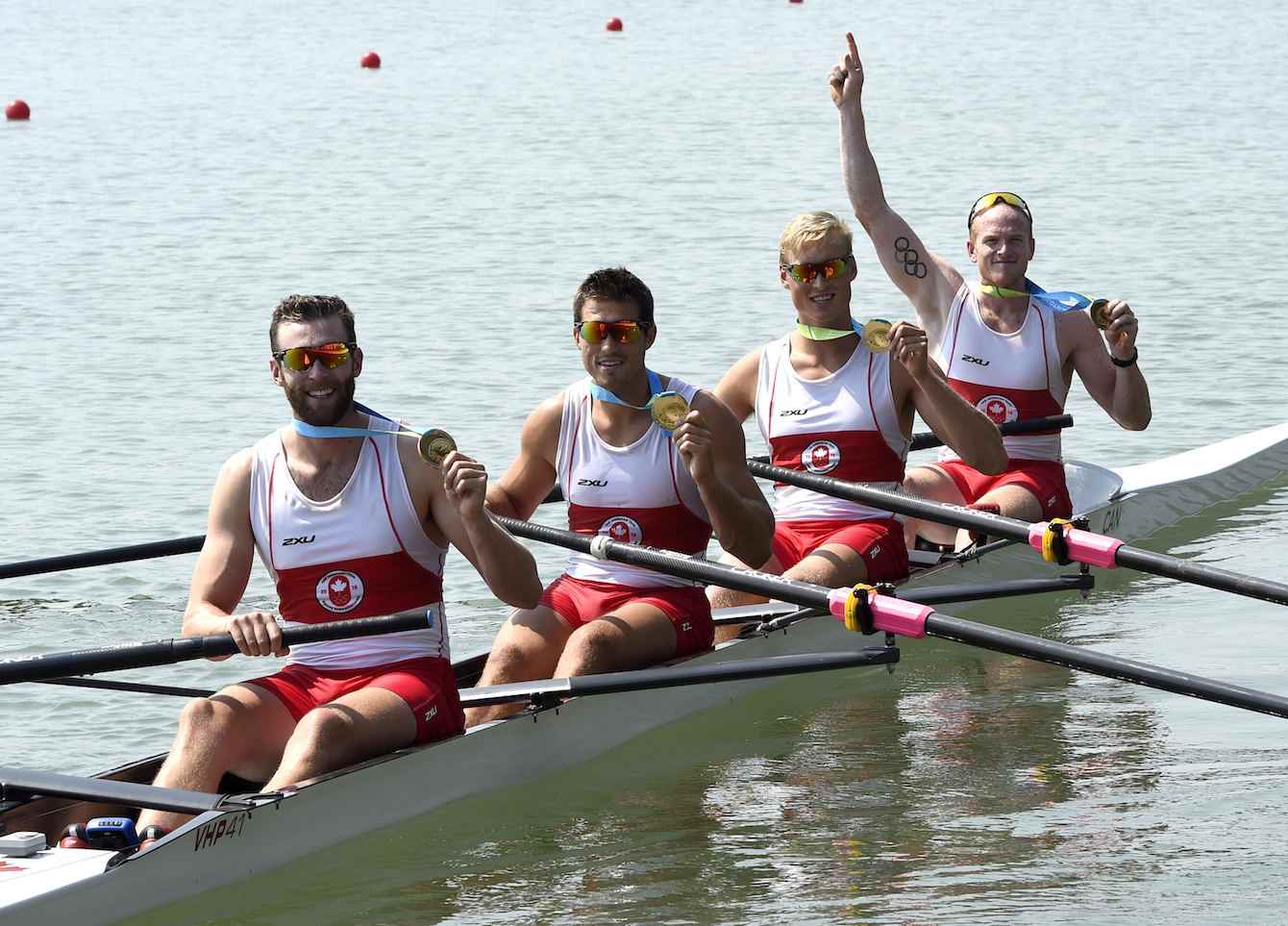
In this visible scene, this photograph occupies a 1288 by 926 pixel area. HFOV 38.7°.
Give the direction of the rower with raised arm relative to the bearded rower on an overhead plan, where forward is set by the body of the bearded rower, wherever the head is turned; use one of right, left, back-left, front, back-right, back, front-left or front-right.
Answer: back

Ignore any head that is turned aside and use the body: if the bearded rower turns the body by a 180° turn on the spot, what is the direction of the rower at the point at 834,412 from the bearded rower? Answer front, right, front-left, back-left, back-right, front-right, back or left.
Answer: front

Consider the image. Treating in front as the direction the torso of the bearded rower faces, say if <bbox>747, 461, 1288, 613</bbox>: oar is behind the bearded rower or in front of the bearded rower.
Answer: behind

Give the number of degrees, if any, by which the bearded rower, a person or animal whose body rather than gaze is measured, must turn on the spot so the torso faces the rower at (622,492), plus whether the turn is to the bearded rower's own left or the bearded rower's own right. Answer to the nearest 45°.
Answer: approximately 180°

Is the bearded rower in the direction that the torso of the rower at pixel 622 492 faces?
yes

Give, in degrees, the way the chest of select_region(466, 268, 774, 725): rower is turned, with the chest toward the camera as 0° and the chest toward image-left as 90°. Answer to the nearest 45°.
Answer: approximately 45°

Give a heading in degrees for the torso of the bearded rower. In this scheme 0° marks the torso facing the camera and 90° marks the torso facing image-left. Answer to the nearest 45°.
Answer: approximately 45°

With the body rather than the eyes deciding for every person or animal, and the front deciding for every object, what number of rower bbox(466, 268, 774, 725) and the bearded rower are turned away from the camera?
0

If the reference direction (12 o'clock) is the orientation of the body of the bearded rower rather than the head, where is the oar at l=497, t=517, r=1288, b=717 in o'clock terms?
The oar is roughly at 7 o'clock from the bearded rower.

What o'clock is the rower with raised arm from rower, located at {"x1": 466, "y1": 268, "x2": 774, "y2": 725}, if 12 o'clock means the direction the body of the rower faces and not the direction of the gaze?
The rower with raised arm is roughly at 6 o'clock from the rower.

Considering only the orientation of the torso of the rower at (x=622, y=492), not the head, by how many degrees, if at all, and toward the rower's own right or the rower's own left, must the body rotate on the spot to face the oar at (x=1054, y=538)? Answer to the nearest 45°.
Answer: approximately 135° to the rower's own left
